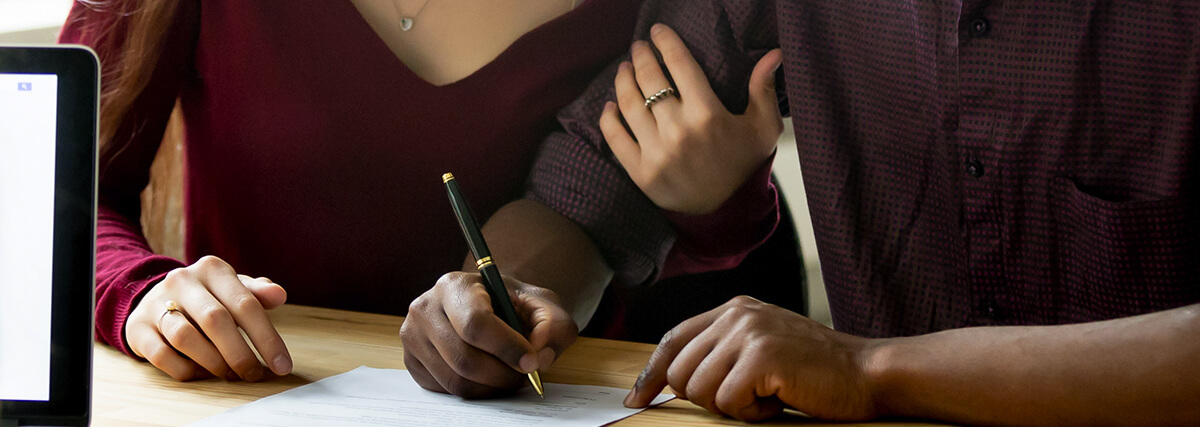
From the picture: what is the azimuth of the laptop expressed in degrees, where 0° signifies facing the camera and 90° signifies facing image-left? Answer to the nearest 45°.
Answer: approximately 0°
